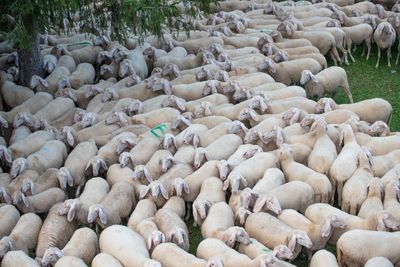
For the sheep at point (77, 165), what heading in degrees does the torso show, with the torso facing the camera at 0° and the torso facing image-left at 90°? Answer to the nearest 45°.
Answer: approximately 45°

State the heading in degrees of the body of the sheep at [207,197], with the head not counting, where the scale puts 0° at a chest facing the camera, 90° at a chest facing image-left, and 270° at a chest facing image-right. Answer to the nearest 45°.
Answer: approximately 45°

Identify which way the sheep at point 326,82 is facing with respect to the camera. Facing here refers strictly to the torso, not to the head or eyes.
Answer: to the viewer's left

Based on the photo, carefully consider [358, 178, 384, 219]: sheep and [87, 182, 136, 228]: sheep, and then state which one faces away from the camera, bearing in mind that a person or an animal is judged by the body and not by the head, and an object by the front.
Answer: [358, 178, 384, 219]: sheep

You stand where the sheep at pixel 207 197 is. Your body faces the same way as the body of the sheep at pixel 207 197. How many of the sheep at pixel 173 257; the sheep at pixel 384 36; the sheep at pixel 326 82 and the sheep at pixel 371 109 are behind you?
3

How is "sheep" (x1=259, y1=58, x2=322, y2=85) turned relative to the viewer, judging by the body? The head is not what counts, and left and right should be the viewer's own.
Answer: facing to the left of the viewer

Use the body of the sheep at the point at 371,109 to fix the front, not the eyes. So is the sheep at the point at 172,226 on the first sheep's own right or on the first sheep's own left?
on the first sheep's own left

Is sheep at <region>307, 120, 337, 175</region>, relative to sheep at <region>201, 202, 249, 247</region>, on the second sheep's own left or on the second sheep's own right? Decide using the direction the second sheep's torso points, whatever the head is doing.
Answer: on the second sheep's own left

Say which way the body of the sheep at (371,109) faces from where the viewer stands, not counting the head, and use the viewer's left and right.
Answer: facing to the left of the viewer
